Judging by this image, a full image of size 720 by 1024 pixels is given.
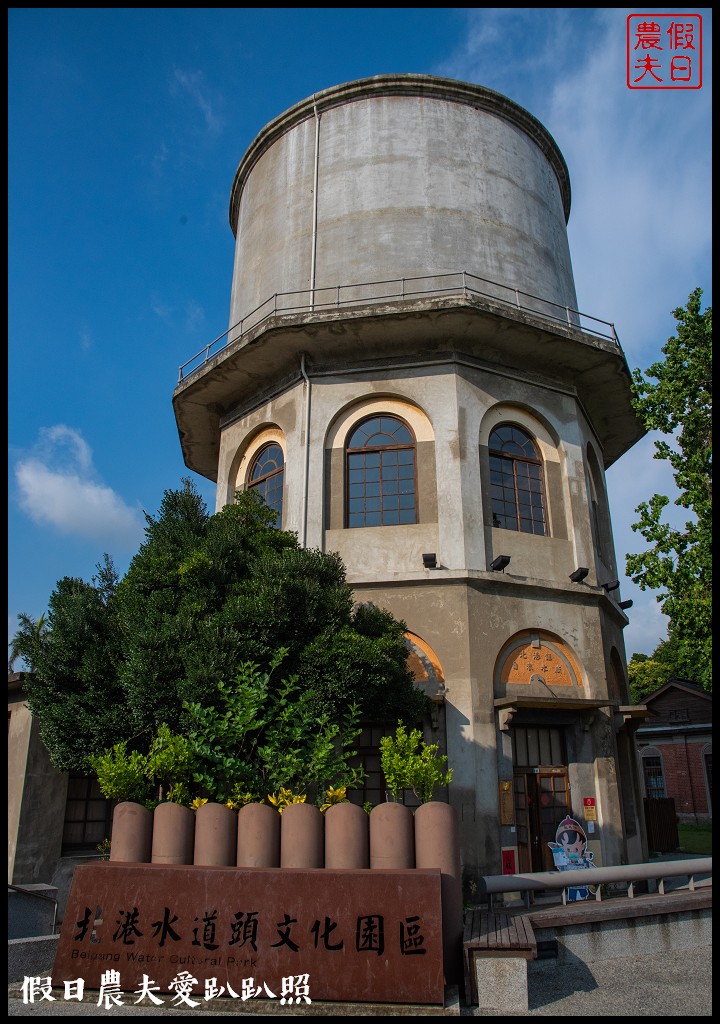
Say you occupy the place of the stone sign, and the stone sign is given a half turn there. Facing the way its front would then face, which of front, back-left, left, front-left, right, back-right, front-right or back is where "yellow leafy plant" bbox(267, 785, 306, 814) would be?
front

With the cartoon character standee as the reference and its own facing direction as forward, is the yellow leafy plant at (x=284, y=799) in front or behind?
in front

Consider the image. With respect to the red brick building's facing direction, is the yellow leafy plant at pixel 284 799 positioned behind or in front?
in front

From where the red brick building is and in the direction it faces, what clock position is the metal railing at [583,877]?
The metal railing is roughly at 12 o'clock from the red brick building.

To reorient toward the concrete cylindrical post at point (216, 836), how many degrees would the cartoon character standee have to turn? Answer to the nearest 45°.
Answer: approximately 45° to its right

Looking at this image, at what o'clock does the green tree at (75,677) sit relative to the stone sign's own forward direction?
The green tree is roughly at 5 o'clock from the stone sign.

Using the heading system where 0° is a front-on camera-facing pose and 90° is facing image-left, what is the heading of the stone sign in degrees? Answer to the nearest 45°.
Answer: approximately 0°

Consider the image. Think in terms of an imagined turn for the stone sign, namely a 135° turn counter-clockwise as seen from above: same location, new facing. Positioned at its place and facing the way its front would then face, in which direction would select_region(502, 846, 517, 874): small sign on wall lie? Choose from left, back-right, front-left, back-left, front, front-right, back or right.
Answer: front

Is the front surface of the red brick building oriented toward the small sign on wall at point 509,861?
yes

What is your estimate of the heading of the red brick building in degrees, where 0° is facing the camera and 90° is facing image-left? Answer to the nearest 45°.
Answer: approximately 0°
